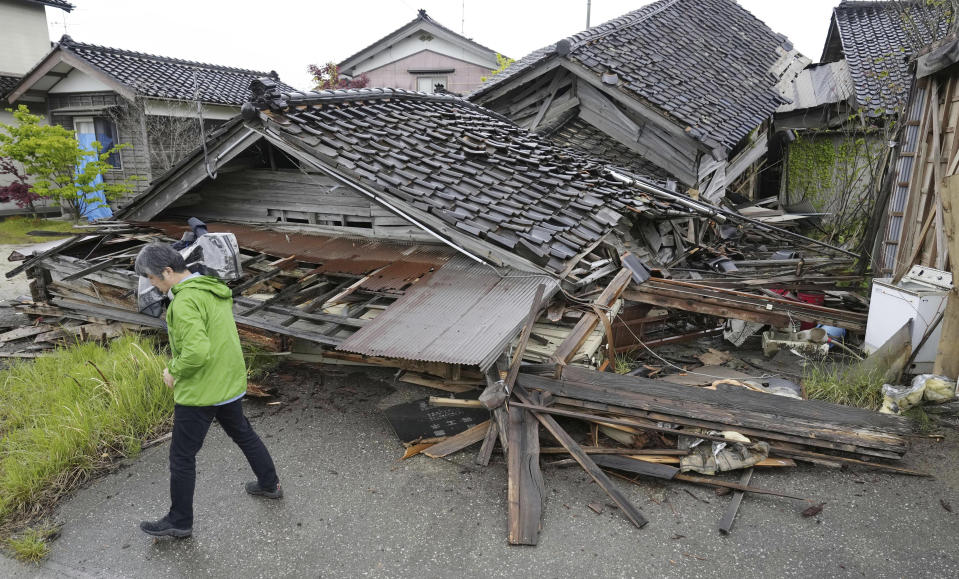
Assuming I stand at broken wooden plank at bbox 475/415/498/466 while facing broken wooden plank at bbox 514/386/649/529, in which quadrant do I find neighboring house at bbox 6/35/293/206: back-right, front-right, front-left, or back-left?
back-left

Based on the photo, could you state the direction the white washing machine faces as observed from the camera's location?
facing the viewer and to the left of the viewer

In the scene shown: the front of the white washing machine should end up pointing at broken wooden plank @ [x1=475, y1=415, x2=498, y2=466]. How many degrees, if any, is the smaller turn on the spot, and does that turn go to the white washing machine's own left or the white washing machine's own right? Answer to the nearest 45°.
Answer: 0° — it already faces it

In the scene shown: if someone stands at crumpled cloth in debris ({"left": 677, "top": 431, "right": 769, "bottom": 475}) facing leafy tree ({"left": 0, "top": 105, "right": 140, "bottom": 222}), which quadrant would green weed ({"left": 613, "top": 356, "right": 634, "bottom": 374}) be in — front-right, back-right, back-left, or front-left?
front-right

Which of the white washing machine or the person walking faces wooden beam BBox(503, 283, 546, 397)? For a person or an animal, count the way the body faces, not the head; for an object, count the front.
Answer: the white washing machine

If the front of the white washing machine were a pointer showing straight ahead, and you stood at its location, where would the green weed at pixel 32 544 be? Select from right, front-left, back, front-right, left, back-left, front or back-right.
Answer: front
